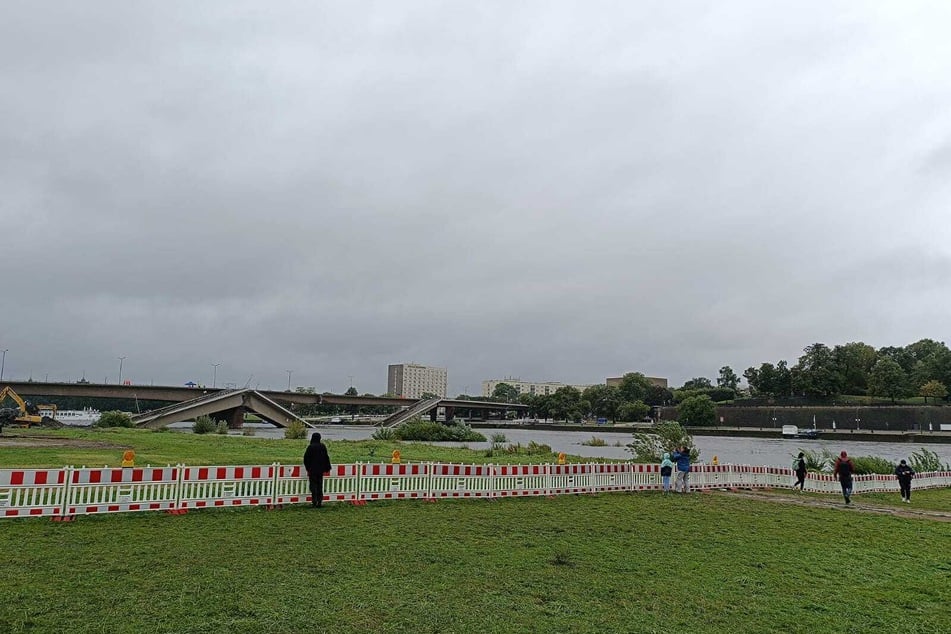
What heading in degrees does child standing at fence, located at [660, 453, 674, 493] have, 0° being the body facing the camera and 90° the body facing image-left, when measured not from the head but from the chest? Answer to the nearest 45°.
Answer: approximately 180°

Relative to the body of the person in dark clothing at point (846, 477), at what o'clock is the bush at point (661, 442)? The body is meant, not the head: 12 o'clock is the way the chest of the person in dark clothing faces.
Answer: The bush is roughly at 11 o'clock from the person in dark clothing.

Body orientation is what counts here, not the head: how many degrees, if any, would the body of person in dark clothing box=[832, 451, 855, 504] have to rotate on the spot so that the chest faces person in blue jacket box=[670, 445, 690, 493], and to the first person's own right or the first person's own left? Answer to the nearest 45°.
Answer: approximately 90° to the first person's own left

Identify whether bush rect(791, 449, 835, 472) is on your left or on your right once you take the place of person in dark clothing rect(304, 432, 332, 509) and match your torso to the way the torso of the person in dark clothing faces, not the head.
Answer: on your right

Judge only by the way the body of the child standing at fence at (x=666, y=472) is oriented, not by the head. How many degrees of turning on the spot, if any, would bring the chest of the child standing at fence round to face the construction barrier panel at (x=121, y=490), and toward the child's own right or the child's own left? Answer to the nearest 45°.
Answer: approximately 135° to the child's own left

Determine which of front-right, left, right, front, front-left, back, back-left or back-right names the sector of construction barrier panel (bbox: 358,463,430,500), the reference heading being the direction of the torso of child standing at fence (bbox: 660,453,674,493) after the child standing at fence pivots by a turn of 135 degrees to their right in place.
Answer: right

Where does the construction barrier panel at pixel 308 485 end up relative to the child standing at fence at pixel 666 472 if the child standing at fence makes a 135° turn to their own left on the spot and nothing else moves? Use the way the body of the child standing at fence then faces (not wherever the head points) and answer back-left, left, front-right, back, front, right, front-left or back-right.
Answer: front

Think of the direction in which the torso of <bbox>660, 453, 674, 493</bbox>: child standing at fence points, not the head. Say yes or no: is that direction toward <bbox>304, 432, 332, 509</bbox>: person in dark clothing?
no

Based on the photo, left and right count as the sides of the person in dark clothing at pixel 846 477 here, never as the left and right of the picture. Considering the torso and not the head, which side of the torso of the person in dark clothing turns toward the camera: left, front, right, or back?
back

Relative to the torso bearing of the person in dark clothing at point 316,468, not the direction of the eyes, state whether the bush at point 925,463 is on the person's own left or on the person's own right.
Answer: on the person's own right

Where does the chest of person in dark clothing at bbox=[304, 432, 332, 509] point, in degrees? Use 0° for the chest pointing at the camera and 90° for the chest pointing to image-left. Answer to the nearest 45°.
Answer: approximately 180°

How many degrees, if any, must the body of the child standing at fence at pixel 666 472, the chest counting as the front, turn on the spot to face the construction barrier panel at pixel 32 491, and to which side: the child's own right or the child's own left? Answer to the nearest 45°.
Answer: approximately 135° to the child's own left

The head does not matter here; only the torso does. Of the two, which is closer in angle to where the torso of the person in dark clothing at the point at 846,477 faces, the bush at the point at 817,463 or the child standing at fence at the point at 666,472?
the bush

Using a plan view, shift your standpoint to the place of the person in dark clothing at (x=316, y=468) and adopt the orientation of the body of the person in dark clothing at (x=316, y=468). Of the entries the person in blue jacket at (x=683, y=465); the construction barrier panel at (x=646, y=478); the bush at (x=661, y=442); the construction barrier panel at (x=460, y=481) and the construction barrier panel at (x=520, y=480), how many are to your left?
0

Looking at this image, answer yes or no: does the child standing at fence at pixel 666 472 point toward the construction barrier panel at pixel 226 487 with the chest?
no

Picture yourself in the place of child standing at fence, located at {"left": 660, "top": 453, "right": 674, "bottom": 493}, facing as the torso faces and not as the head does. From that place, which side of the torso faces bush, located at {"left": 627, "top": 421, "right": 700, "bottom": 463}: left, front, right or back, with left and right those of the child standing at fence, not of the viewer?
front
